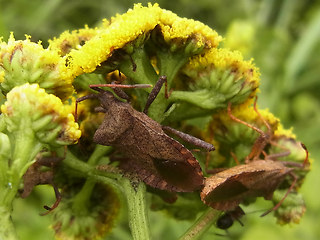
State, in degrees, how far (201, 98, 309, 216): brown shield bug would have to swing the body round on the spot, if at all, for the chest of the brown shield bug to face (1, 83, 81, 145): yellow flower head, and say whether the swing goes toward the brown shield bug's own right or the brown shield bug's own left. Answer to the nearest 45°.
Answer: approximately 135° to the brown shield bug's own right

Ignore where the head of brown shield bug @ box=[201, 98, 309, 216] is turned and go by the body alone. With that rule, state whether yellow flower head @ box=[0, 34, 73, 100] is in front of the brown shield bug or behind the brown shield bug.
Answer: behind

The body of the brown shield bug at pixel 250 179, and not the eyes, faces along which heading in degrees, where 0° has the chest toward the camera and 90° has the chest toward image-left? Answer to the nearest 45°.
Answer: approximately 270°
